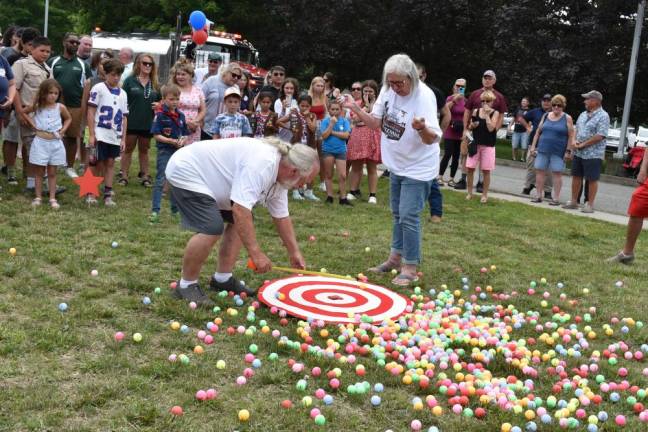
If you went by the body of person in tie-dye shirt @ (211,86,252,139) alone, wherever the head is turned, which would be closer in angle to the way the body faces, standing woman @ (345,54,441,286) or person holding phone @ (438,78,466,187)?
the standing woman

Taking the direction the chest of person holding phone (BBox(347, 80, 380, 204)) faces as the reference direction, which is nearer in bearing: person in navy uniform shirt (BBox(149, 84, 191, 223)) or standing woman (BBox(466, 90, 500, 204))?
the person in navy uniform shirt

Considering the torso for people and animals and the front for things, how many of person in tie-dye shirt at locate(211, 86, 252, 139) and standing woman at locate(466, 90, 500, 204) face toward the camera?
2

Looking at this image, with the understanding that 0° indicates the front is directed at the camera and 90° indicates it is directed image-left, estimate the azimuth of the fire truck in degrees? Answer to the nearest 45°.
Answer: approximately 315°

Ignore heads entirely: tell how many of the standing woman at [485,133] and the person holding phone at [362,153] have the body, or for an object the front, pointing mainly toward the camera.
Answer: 2

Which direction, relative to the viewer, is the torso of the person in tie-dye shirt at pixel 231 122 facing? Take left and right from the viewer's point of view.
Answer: facing the viewer

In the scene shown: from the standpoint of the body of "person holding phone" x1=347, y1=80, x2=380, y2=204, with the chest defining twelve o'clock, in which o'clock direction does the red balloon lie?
The red balloon is roughly at 5 o'clock from the person holding phone.

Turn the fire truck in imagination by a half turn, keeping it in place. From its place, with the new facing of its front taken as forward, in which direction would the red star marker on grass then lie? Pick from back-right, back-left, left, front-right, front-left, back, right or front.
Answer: back-left

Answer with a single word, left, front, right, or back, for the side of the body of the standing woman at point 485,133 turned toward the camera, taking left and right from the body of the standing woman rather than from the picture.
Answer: front

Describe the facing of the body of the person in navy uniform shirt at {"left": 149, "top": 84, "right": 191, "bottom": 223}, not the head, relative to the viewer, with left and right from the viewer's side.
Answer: facing the viewer and to the right of the viewer

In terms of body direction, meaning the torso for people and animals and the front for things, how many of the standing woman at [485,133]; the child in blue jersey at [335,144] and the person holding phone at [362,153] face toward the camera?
3

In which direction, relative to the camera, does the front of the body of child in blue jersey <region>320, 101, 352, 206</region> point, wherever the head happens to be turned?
toward the camera

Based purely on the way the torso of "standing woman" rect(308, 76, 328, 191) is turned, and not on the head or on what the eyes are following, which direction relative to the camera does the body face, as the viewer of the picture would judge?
toward the camera

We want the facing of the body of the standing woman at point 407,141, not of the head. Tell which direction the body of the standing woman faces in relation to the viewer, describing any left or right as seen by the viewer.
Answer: facing the viewer and to the left of the viewer
